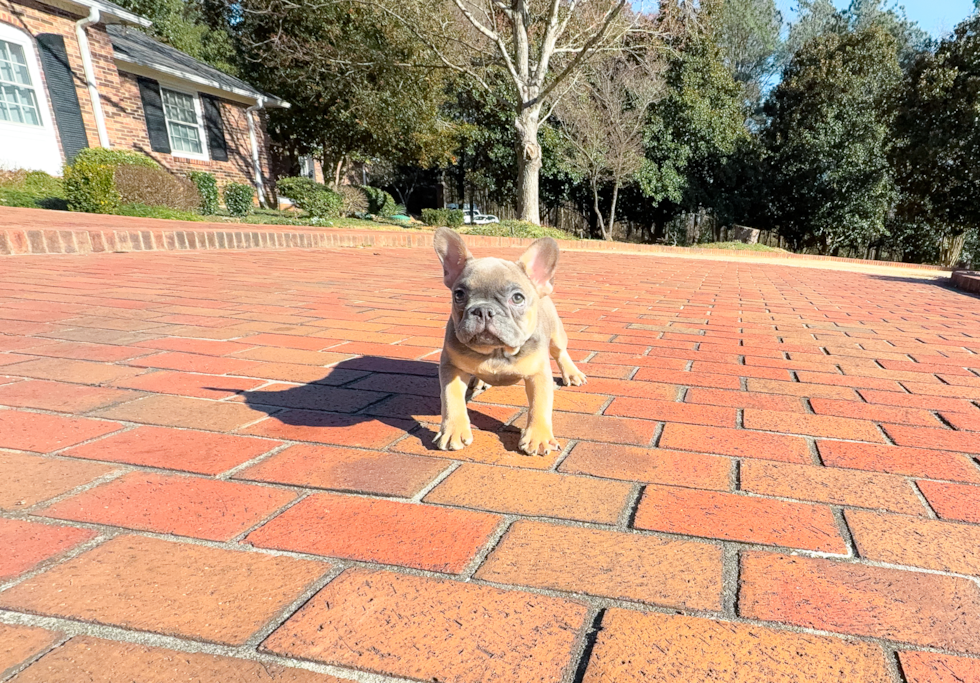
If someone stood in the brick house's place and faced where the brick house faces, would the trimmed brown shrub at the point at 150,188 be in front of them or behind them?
in front

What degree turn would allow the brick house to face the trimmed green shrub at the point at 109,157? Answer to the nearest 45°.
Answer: approximately 45° to its right

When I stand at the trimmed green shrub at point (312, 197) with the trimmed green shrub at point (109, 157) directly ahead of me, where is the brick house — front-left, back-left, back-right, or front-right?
front-right

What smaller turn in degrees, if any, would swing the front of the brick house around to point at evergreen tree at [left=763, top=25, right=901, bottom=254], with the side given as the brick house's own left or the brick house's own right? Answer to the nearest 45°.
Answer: approximately 45° to the brick house's own left

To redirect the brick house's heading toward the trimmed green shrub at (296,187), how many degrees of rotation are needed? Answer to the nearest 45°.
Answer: approximately 45° to its left

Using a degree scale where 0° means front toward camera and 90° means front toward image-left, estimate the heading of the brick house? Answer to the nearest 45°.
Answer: approximately 315°

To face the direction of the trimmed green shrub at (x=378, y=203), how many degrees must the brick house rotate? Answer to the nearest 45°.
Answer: approximately 90° to its left

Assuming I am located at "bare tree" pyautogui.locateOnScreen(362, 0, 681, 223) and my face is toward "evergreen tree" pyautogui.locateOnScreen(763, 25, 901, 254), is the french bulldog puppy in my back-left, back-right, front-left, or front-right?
back-right

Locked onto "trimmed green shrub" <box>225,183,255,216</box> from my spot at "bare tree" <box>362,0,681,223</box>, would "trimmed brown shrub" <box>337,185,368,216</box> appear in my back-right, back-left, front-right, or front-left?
front-right

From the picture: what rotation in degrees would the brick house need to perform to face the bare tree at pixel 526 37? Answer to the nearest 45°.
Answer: approximately 45° to its left

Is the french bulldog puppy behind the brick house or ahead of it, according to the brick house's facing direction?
ahead

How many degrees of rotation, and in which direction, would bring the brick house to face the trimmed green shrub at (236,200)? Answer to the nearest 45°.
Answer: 0° — it already faces it

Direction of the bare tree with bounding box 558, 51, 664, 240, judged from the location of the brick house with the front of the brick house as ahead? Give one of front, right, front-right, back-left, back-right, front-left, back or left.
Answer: front-left

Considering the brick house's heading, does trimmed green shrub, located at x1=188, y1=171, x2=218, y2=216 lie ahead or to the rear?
ahead
